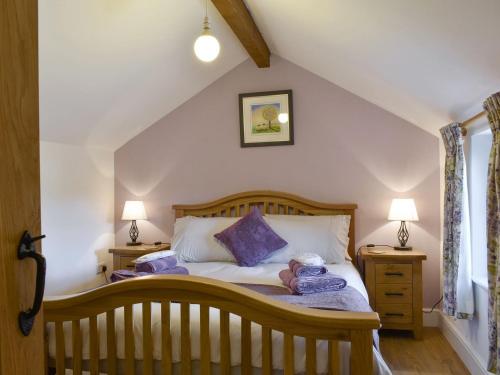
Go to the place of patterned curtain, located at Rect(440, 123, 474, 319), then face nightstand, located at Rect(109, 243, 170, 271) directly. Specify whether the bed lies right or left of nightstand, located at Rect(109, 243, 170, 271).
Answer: left

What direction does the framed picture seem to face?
toward the camera

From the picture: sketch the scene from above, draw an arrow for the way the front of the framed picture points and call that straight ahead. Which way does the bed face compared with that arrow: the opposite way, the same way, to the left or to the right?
the same way

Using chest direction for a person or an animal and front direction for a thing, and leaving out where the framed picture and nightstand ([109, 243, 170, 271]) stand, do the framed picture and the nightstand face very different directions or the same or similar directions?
same or similar directions

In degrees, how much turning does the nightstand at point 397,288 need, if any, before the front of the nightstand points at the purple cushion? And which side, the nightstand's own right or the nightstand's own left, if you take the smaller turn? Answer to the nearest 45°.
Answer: approximately 90° to the nightstand's own right

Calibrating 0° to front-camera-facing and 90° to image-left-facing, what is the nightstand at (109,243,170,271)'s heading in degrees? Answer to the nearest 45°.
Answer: approximately 0°

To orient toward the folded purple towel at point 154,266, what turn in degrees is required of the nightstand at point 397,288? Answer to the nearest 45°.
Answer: approximately 45° to its right

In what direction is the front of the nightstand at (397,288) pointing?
toward the camera

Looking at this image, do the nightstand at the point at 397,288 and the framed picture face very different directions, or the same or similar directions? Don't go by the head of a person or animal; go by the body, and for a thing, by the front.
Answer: same or similar directions

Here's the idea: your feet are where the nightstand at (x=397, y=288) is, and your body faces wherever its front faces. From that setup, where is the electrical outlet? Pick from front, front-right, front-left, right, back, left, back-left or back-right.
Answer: right

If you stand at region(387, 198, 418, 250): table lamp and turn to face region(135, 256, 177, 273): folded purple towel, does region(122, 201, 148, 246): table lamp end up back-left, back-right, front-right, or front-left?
front-right

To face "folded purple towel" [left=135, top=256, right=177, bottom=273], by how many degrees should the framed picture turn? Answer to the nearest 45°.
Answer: approximately 45° to its right

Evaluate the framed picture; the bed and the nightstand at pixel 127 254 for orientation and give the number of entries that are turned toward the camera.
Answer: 3

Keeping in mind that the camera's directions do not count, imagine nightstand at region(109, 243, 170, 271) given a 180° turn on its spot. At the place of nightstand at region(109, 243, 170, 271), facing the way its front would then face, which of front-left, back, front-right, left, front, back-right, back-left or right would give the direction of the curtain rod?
back-right

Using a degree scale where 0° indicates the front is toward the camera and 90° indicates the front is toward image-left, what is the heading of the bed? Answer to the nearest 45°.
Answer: approximately 0°

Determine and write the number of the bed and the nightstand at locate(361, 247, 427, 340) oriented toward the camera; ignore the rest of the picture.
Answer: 2

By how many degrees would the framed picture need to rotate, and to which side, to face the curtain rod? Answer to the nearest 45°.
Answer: approximately 45° to its left
